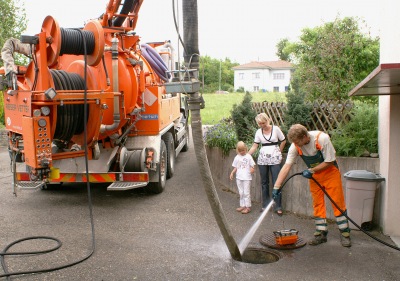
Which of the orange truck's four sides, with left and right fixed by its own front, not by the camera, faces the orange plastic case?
back

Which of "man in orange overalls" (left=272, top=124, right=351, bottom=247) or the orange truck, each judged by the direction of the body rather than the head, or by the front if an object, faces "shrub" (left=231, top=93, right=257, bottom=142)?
the orange truck

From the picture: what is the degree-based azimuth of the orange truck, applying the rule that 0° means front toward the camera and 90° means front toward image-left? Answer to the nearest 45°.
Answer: approximately 225°

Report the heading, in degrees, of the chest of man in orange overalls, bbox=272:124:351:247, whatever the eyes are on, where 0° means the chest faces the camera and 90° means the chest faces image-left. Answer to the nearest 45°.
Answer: approximately 45°

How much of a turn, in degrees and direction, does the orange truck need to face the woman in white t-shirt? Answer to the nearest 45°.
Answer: approximately 135° to its right

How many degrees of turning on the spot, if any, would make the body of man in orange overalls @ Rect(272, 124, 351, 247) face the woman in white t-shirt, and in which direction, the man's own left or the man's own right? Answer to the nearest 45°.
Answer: approximately 90° to the man's own right

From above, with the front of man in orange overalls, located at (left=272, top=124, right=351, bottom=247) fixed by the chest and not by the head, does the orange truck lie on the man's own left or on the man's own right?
on the man's own right

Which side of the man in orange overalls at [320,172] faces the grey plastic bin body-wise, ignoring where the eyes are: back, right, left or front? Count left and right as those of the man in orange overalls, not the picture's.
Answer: back

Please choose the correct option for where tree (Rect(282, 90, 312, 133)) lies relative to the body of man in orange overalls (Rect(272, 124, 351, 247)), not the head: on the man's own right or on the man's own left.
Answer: on the man's own right

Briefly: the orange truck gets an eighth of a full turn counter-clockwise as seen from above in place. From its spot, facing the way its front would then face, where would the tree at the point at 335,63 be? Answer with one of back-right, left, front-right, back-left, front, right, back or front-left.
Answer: front-right

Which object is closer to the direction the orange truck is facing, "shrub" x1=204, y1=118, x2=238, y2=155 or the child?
the shrub

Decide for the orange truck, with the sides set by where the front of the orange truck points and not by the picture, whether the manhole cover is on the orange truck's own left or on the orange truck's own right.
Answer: on the orange truck's own right

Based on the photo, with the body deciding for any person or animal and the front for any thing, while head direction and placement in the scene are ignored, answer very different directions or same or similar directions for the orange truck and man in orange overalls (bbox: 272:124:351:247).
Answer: very different directions
